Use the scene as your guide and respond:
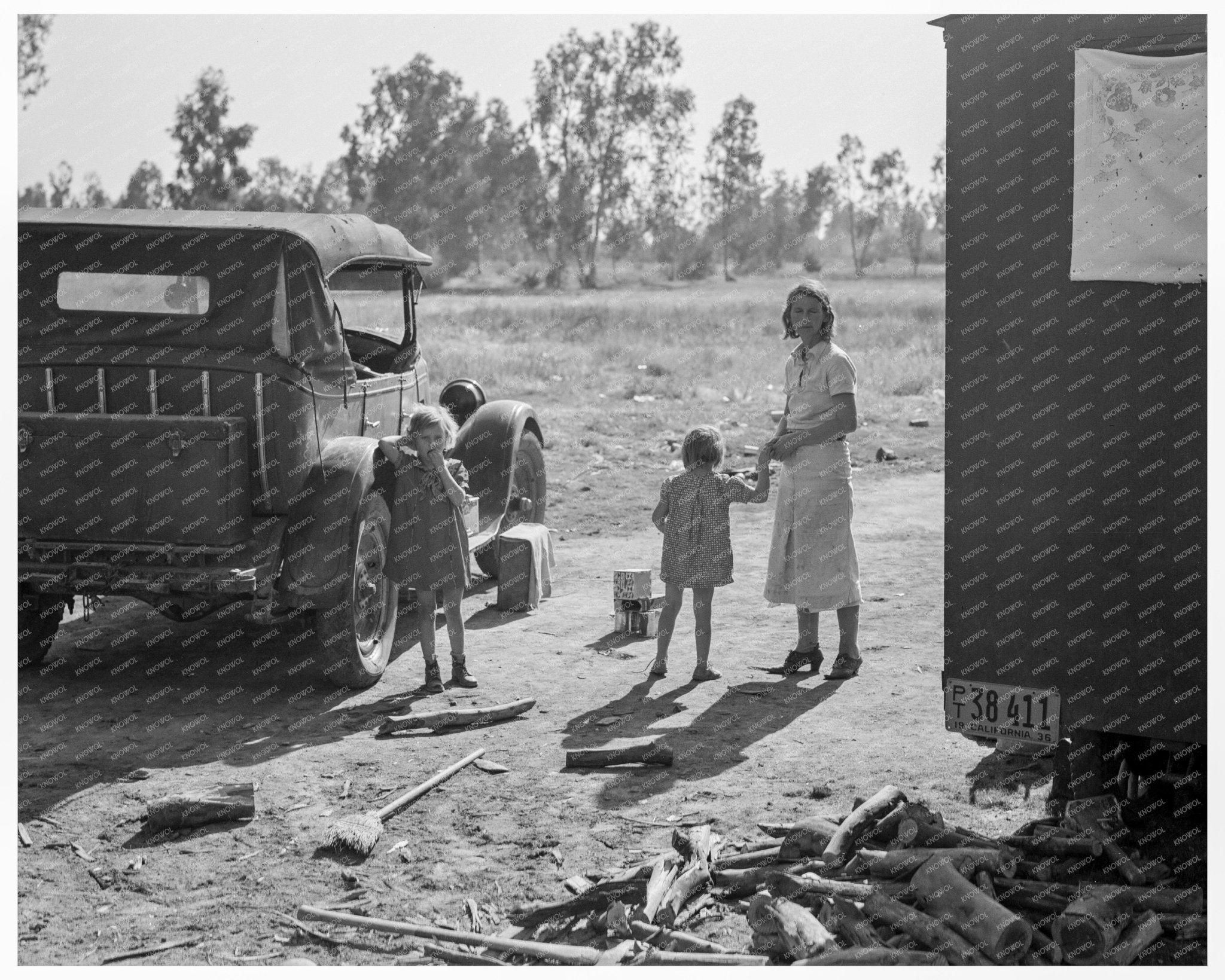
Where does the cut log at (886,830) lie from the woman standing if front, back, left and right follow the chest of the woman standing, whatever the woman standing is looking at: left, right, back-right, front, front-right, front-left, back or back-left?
front-left

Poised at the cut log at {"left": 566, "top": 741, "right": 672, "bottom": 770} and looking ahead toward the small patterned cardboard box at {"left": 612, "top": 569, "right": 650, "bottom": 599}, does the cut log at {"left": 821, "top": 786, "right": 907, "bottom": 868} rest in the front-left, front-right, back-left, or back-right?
back-right

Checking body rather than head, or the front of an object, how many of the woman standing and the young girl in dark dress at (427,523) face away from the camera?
0

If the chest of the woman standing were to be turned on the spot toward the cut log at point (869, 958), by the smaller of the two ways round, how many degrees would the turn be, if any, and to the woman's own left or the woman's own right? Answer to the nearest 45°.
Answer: approximately 45° to the woman's own left

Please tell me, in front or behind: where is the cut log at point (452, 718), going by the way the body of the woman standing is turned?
in front

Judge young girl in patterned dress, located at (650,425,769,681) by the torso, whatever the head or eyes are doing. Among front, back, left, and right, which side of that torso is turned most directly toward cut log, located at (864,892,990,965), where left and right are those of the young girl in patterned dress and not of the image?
back

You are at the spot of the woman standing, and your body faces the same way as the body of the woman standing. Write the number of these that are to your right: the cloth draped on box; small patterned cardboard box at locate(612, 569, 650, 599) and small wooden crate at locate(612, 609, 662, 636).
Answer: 3

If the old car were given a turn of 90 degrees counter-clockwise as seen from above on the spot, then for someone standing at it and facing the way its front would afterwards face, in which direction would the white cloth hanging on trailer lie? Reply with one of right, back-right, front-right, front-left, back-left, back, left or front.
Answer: back

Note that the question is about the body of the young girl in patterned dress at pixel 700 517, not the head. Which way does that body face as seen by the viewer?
away from the camera

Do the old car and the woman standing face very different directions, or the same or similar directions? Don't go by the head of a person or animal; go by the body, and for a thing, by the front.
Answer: very different directions

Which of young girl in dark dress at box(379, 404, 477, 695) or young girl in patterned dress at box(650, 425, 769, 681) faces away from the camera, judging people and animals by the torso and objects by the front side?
young girl in patterned dress at box(650, 425, 769, 681)

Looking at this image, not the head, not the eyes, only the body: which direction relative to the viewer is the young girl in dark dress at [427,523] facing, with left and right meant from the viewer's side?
facing the viewer

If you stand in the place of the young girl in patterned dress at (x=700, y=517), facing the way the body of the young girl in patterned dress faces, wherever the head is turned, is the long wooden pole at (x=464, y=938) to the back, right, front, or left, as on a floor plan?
back

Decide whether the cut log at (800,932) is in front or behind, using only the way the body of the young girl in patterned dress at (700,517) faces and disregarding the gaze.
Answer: behind

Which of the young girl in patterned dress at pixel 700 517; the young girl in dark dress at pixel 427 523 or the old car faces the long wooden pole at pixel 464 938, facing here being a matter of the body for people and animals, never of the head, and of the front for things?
the young girl in dark dress at pixel 427 523

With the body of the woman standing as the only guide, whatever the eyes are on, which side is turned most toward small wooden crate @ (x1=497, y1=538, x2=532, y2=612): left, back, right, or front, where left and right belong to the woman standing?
right

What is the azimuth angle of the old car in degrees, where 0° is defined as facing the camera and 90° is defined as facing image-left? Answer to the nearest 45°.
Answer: approximately 225°

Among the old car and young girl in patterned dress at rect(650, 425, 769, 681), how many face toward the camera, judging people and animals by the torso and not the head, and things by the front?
0

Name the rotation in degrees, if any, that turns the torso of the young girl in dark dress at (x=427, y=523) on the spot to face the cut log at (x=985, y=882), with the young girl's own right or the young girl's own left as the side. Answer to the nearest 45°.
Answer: approximately 45° to the young girl's own left

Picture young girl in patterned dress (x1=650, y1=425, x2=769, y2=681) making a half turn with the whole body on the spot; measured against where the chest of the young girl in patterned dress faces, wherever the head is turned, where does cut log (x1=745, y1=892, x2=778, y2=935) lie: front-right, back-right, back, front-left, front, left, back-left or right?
front

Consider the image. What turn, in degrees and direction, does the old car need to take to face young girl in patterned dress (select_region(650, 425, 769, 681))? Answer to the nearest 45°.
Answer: approximately 45° to its right
